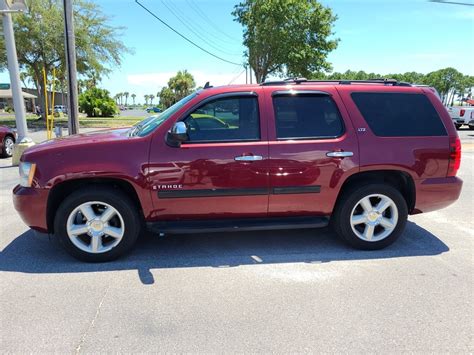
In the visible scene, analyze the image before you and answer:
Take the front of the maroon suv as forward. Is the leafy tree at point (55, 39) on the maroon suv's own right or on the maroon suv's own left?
on the maroon suv's own right

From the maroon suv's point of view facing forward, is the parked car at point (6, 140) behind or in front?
in front

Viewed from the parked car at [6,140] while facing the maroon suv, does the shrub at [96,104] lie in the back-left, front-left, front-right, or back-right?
back-left

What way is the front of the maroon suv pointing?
to the viewer's left

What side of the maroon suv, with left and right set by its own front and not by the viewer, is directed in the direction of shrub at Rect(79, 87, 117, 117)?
right

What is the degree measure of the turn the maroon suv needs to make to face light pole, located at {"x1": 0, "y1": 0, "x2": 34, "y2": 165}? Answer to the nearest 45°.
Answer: approximately 45° to its right

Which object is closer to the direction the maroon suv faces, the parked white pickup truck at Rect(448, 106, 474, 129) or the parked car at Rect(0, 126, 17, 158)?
the parked car

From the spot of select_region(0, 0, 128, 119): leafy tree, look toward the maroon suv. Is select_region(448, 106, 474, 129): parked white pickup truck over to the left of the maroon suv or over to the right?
left

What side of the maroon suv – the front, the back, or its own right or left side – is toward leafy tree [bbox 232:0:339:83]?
right

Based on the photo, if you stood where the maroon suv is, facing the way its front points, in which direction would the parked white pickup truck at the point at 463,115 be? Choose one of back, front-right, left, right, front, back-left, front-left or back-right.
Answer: back-right
